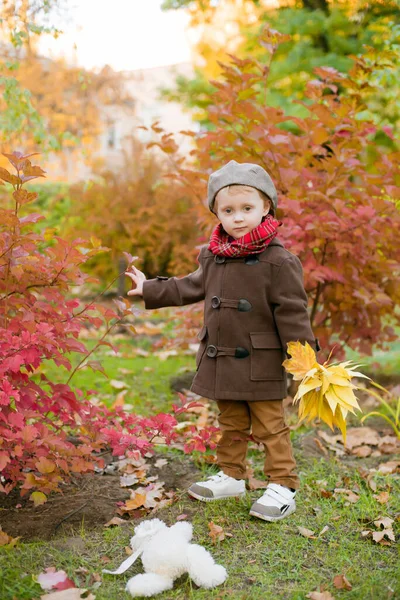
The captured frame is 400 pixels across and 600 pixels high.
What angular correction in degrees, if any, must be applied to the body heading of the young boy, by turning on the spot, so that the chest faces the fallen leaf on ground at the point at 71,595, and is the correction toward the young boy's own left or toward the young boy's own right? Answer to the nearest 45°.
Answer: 0° — they already face it

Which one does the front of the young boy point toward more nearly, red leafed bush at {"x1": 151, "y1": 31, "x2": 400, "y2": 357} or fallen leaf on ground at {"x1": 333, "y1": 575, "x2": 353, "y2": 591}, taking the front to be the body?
the fallen leaf on ground

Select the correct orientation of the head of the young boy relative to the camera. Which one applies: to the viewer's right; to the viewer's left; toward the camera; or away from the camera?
toward the camera

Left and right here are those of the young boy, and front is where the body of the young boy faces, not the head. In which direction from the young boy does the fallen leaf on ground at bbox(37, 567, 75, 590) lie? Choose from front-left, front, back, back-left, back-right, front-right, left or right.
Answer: front

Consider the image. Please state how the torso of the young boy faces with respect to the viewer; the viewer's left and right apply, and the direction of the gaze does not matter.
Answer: facing the viewer and to the left of the viewer

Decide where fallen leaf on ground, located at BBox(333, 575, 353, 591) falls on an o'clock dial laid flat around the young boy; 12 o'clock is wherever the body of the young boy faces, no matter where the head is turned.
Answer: The fallen leaf on ground is roughly at 10 o'clock from the young boy.

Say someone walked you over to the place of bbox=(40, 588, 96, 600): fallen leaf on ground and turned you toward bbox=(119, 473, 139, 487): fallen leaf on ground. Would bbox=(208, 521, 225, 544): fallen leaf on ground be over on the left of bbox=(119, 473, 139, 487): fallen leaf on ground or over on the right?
right

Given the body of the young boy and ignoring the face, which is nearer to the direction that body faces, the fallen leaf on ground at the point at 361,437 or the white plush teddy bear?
the white plush teddy bear
